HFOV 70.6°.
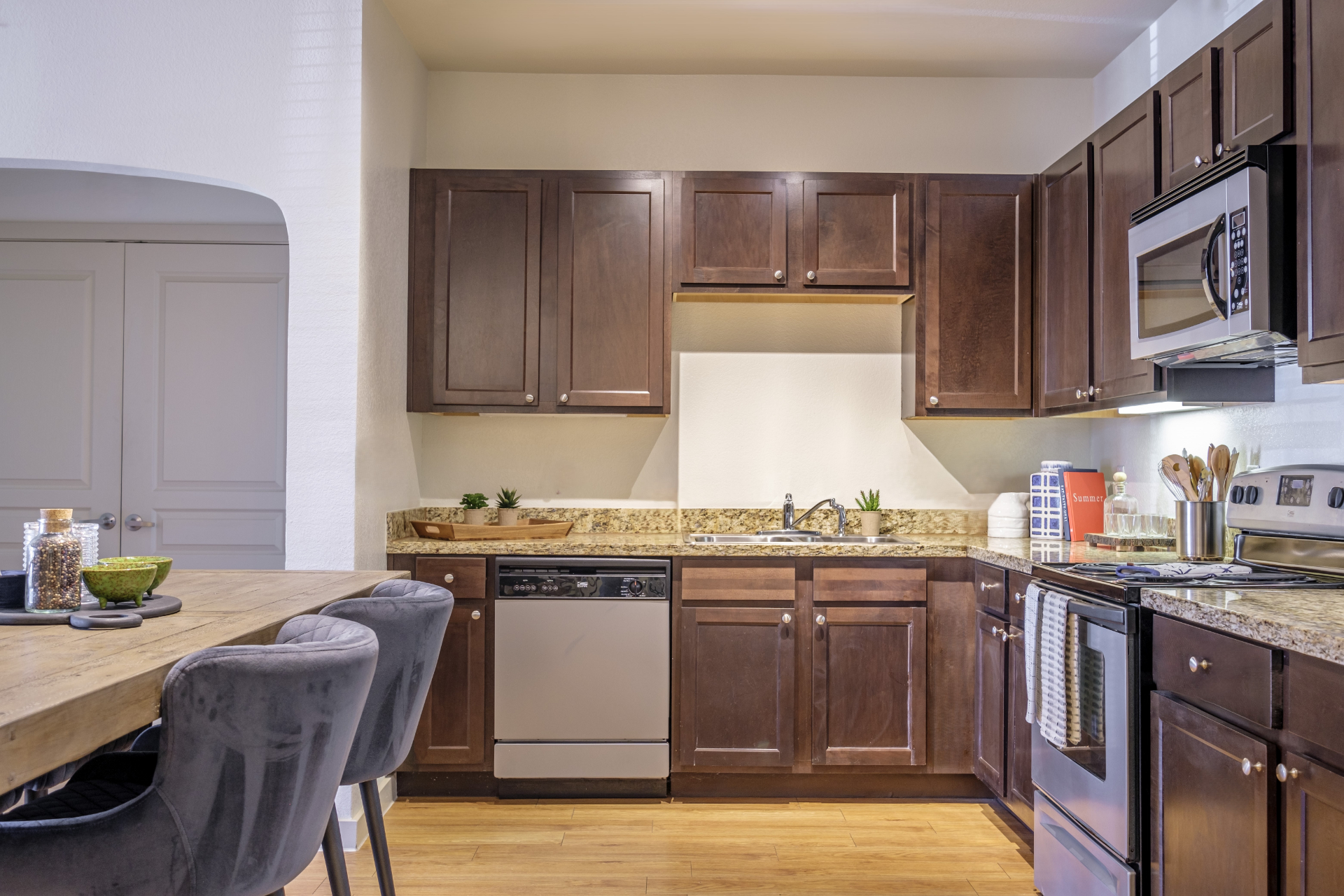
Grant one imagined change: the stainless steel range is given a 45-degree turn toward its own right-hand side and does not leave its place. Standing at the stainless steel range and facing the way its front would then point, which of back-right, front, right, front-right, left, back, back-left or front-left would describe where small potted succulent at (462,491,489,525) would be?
front

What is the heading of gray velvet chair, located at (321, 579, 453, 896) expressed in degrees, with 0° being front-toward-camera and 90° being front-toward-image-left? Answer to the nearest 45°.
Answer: approximately 135°

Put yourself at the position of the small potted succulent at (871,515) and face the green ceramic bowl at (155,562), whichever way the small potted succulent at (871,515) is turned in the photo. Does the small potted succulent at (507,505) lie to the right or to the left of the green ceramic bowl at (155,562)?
right

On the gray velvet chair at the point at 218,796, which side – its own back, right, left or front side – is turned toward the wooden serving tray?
right

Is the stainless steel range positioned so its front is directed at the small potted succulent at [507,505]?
no

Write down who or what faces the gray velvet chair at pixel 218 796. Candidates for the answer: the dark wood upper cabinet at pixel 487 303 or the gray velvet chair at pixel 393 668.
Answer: the dark wood upper cabinet

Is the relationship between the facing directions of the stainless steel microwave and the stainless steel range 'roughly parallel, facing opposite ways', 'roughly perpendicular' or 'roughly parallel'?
roughly parallel

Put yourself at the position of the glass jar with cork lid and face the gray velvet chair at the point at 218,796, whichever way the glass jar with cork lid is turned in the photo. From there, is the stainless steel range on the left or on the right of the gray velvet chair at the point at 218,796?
left

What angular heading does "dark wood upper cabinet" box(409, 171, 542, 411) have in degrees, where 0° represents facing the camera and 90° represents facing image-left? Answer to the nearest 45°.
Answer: approximately 0°

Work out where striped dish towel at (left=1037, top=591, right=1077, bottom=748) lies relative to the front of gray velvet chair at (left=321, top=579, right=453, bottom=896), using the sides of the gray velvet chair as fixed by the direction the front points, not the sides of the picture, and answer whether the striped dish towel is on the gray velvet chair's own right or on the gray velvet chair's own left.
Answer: on the gray velvet chair's own right

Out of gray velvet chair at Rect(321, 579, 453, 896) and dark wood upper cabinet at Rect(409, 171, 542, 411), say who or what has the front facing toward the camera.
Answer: the dark wood upper cabinet

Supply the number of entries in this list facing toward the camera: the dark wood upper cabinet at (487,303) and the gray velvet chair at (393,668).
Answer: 1

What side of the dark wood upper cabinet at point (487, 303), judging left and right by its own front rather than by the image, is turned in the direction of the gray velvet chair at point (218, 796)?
front

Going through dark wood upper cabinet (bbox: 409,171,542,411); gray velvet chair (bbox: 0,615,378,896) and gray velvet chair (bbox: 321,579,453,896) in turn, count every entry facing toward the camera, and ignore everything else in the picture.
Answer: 1

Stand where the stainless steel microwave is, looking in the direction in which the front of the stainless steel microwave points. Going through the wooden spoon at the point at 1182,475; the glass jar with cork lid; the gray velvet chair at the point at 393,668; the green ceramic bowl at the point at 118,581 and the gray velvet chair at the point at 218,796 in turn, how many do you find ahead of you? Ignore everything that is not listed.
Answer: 4

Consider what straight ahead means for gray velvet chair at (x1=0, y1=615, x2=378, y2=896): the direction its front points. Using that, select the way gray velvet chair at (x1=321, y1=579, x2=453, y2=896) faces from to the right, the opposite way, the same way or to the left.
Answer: the same way

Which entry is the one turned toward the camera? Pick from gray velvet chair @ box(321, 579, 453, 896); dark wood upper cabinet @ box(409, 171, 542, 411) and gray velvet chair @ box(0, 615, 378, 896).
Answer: the dark wood upper cabinet

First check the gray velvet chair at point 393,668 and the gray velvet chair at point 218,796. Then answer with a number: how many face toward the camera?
0

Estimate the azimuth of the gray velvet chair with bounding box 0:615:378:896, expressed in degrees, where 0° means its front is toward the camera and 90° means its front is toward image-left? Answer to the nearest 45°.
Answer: approximately 135°

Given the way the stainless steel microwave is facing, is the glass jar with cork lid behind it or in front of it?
in front

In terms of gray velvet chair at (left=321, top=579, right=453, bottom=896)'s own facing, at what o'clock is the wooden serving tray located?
The wooden serving tray is roughly at 2 o'clock from the gray velvet chair.
